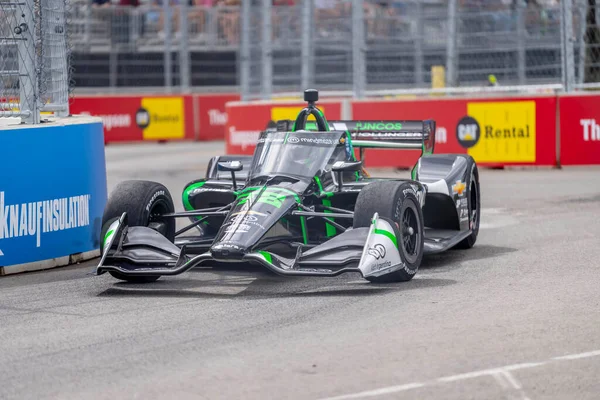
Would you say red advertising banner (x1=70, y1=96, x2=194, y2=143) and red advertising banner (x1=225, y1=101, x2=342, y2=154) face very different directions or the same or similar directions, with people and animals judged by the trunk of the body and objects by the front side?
same or similar directions

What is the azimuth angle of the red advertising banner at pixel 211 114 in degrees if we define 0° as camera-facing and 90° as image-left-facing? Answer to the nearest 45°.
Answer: approximately 0°

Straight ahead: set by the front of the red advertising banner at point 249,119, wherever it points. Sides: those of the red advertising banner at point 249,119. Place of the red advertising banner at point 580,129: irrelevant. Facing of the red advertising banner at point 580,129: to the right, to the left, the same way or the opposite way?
the same way

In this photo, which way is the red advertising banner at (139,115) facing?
toward the camera

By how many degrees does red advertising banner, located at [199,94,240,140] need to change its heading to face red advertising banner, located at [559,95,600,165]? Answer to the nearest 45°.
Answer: approximately 45° to its left

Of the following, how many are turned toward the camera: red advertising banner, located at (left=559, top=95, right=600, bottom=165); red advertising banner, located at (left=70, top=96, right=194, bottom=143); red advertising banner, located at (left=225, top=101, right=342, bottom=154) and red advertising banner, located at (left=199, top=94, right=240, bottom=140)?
4

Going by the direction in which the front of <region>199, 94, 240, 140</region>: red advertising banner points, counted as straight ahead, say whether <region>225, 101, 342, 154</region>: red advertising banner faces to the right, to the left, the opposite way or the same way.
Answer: the same way

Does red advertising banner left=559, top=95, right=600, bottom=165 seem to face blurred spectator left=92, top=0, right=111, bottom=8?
no

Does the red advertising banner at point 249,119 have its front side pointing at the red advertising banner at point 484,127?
no

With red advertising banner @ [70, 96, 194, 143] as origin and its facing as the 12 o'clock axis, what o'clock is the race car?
The race car is roughly at 12 o'clock from the red advertising banner.

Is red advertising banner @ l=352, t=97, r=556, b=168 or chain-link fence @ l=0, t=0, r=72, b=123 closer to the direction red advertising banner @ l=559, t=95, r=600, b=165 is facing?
the chain-link fence

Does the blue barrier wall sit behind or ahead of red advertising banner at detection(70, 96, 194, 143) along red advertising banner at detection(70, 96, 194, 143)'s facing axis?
ahead

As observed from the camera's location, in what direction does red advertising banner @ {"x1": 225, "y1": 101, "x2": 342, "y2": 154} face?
facing the viewer

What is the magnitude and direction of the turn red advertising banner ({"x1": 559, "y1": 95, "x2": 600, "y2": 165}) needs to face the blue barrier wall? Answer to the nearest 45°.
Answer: approximately 45° to its right
